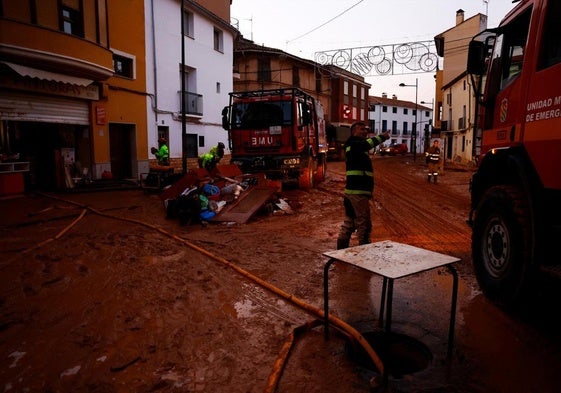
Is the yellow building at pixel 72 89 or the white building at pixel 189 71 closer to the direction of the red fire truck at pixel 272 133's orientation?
the yellow building

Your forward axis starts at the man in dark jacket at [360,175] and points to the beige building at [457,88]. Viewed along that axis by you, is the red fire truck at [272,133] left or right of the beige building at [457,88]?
left

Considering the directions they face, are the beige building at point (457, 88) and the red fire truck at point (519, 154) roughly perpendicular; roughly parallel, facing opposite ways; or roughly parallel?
roughly perpendicular

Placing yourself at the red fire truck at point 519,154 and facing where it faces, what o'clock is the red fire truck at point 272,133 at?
the red fire truck at point 272,133 is roughly at 12 o'clock from the red fire truck at point 519,154.

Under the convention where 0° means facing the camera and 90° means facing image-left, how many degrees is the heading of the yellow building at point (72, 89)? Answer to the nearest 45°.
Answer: approximately 315°

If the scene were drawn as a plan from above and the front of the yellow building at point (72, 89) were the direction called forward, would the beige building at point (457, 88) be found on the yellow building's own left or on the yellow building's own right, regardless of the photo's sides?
on the yellow building's own left
